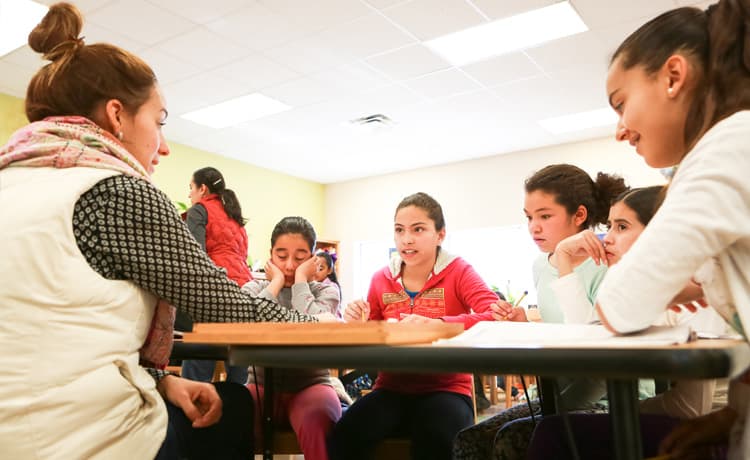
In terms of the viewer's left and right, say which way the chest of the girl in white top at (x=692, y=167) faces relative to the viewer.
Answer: facing to the left of the viewer

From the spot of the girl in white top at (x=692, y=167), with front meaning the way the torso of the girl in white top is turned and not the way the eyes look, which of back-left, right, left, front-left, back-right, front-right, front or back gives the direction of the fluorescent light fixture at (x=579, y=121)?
right

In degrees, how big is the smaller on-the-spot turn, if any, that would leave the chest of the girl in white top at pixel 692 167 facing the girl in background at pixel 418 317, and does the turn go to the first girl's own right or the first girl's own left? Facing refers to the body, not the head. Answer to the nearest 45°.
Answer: approximately 45° to the first girl's own right

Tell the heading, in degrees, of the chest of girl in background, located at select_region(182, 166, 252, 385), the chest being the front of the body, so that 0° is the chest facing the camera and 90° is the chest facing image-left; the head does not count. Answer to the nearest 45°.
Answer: approximately 135°

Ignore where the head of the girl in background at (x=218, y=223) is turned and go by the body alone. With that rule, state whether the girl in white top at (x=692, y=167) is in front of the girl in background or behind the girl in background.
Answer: behind
